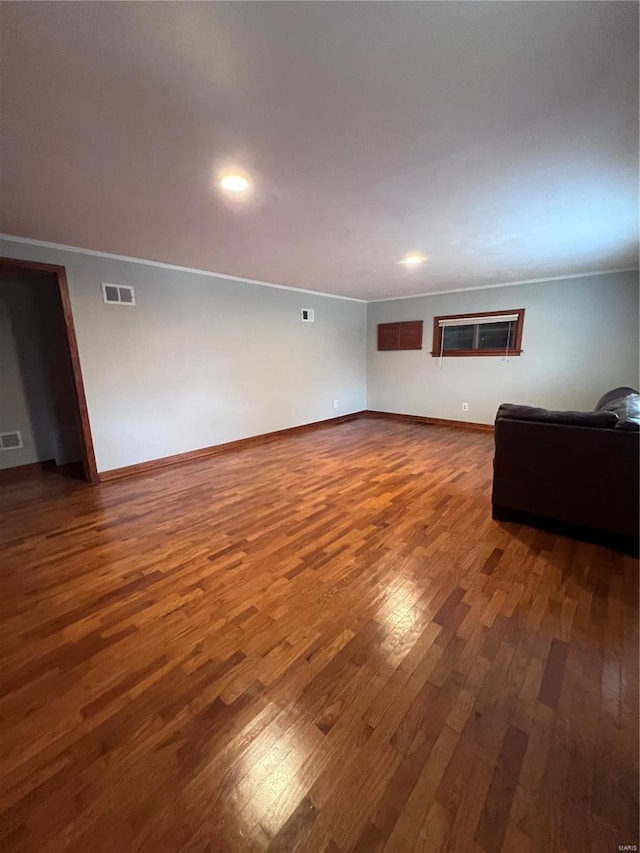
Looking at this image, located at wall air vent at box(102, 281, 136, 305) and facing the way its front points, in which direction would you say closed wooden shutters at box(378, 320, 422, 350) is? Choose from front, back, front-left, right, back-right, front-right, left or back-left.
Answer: front-left

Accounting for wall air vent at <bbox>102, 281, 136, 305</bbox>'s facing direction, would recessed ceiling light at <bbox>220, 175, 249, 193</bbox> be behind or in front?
in front

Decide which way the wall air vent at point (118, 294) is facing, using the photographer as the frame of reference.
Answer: facing the viewer and to the right of the viewer

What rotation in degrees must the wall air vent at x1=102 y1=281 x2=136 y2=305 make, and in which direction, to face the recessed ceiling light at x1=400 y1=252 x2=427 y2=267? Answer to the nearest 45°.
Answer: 0° — it already faces it

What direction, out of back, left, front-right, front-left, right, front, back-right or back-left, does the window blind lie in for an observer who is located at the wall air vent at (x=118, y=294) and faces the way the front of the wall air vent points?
front-left

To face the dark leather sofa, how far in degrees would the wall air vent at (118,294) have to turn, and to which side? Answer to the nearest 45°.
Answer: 0° — it already faces it

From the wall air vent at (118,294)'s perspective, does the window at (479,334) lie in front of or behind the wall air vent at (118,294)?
in front
